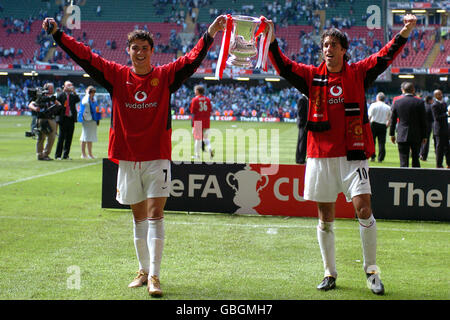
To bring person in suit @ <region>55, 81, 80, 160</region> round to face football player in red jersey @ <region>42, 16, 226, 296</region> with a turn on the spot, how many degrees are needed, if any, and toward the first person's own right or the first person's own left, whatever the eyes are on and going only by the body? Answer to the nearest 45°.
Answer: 0° — they already face them

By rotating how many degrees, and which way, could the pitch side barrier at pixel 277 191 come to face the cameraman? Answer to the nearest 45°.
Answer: approximately 135° to its right

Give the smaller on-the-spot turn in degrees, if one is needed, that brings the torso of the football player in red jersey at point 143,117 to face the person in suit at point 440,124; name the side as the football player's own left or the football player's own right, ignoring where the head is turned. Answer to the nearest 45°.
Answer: approximately 135° to the football player's own left

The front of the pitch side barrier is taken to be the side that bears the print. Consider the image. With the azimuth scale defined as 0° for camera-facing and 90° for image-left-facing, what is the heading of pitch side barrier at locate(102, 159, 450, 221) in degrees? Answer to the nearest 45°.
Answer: approximately 0°

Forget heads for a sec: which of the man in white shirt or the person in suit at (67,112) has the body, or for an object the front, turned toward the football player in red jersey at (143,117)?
the person in suit

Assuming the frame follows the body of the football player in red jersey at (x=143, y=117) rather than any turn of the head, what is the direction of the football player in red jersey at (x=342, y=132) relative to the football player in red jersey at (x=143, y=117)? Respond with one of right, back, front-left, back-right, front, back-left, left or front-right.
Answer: left

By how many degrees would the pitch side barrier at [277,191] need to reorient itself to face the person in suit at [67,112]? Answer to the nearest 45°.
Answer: approximately 135° to its right

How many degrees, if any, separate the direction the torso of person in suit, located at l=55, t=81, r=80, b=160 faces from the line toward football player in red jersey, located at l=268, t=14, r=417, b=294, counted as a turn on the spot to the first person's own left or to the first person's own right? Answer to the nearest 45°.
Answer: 0° — they already face them

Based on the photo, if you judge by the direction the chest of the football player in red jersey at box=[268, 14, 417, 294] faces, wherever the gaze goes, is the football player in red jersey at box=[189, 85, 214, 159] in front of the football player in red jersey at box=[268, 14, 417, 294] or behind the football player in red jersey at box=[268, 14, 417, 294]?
behind

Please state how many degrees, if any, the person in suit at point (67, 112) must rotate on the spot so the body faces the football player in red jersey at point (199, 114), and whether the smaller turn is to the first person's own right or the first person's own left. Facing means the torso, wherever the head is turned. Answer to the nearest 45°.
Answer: approximately 90° to the first person's own left
